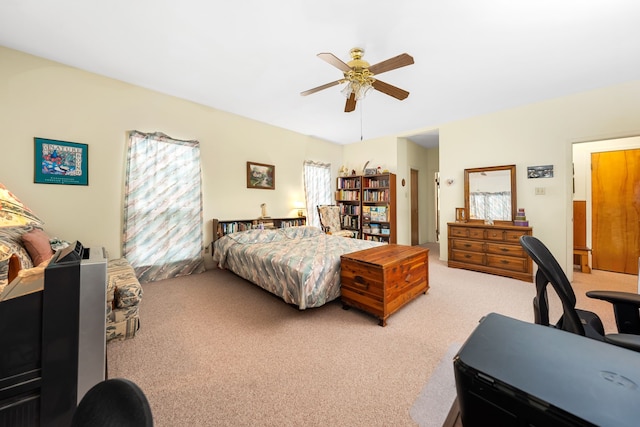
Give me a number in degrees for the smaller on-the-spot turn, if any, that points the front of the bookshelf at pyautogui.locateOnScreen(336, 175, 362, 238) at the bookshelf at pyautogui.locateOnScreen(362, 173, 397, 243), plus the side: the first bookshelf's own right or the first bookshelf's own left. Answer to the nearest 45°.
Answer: approximately 90° to the first bookshelf's own left

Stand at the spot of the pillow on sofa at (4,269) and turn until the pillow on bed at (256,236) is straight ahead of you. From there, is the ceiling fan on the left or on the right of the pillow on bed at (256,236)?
right

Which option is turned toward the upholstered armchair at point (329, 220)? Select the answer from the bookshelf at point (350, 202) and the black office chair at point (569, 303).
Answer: the bookshelf

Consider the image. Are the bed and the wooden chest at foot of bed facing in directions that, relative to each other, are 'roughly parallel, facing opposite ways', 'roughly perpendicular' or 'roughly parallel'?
roughly parallel

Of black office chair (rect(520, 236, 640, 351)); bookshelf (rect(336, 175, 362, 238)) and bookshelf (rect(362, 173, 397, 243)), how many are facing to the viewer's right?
1

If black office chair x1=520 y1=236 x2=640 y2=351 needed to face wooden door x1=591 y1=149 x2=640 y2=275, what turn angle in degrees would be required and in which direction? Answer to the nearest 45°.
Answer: approximately 90° to its left

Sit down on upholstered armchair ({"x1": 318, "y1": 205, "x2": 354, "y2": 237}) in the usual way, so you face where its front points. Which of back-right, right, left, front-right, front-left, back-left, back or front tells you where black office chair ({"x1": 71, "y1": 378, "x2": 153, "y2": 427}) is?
front-right

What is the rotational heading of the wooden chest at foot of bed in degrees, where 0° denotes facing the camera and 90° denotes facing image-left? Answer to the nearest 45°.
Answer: approximately 315°

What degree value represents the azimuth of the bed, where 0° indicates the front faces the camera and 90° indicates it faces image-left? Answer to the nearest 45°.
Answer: approximately 315°

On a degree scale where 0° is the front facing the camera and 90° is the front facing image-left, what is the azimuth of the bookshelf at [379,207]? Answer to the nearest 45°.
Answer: approximately 45°

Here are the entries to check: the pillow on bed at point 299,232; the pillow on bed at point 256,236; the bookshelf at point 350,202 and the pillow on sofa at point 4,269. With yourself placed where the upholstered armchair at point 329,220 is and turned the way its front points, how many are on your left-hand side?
1

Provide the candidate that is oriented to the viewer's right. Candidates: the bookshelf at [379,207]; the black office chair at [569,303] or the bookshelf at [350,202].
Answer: the black office chair

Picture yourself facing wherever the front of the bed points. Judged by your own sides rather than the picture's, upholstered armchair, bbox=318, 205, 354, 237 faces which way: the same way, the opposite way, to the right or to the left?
the same way

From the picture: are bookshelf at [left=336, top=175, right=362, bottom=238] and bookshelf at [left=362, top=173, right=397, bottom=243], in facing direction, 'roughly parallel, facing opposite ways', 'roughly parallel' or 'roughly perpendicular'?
roughly parallel
